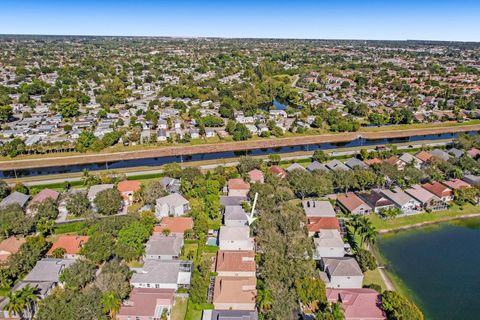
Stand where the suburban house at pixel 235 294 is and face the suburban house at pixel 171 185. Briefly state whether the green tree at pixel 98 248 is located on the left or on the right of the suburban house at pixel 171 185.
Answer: left

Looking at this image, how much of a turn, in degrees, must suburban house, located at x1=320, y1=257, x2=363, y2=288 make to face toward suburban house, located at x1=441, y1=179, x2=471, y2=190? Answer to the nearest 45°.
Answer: approximately 135° to its right

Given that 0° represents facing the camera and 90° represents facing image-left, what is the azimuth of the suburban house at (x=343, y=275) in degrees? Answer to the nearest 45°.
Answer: approximately 90°

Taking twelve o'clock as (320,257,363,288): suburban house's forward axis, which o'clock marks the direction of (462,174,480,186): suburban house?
(462,174,480,186): suburban house is roughly at 4 o'clock from (320,257,363,288): suburban house.

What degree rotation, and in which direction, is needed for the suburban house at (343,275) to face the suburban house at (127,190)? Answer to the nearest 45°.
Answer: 0° — it already faces it

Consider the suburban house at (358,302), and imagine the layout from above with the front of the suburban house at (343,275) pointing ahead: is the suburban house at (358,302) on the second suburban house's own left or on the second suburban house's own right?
on the second suburban house's own left

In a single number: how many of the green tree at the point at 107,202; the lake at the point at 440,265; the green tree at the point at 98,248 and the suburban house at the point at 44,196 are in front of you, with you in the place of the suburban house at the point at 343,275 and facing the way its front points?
3

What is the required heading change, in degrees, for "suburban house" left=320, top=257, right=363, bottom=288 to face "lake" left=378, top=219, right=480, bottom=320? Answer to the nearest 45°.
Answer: approximately 135° to its right

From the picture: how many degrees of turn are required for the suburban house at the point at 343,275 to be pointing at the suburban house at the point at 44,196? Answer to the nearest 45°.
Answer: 0° — it already faces it

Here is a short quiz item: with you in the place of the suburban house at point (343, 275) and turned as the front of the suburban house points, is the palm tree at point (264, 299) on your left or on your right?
on your left

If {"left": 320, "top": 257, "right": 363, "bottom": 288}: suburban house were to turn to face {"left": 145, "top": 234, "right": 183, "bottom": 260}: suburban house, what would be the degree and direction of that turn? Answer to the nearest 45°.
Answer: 0° — it already faces it

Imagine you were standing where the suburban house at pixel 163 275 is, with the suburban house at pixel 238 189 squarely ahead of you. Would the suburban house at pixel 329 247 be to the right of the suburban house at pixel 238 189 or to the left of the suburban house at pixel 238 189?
right

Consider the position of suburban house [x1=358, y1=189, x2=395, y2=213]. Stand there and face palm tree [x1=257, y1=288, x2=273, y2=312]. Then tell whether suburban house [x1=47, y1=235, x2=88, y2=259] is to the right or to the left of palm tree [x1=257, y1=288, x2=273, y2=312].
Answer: right

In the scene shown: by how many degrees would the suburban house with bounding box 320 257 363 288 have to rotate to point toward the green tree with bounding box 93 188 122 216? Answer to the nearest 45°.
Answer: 0° — it already faces it
